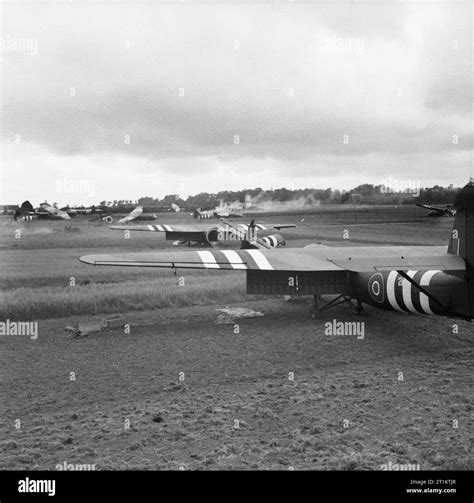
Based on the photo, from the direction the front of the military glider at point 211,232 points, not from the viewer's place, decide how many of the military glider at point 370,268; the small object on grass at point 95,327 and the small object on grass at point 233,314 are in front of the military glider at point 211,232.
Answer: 0

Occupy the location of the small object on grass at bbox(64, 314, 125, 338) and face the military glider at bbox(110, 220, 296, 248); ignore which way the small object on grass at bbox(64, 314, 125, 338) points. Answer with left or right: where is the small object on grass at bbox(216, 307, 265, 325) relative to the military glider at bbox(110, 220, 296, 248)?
right

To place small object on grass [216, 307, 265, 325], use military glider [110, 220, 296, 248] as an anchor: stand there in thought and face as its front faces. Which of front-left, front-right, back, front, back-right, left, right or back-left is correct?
back-left

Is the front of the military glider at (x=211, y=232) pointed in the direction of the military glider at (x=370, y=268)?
no

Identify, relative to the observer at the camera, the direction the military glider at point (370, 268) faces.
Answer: facing away from the viewer and to the left of the viewer

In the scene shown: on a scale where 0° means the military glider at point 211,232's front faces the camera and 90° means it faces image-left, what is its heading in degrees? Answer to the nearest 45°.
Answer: approximately 135°

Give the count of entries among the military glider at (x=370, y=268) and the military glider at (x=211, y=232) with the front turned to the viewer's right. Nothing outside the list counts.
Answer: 0

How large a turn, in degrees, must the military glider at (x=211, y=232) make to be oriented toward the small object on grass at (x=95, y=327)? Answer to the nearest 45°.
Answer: approximately 135° to its left

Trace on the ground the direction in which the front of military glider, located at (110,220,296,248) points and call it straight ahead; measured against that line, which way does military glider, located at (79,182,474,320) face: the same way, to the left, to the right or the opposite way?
the same way

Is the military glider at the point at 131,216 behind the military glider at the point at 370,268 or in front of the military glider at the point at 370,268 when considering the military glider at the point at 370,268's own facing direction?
in front
